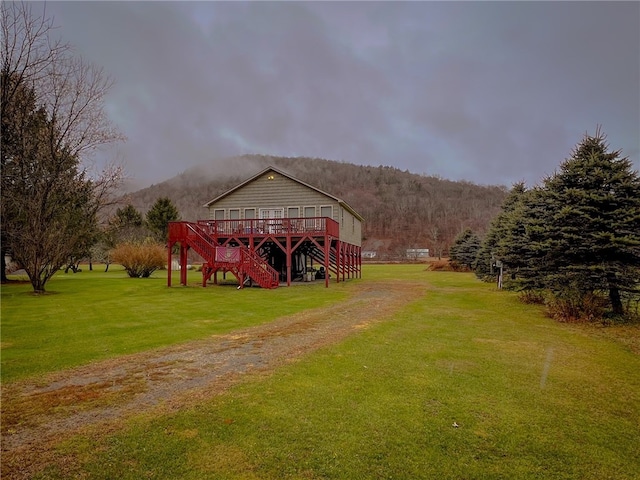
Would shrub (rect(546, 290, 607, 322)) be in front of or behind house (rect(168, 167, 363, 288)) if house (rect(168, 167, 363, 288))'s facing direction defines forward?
in front

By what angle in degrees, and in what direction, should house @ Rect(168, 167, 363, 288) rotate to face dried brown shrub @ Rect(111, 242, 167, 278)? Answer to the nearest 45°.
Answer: approximately 135° to its right

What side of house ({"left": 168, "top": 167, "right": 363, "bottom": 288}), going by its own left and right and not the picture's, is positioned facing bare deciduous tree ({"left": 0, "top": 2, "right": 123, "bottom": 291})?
right

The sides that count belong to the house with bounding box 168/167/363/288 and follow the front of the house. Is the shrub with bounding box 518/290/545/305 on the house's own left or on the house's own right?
on the house's own left

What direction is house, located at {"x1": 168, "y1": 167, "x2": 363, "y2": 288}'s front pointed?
toward the camera

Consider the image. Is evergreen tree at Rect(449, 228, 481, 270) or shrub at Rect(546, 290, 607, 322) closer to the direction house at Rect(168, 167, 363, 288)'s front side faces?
the shrub

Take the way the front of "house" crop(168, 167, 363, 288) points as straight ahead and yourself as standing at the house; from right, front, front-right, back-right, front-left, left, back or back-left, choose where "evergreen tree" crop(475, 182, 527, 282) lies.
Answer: left

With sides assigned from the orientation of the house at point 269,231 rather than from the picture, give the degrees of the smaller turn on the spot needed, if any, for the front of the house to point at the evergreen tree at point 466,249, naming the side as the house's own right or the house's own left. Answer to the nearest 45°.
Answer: approximately 135° to the house's own left

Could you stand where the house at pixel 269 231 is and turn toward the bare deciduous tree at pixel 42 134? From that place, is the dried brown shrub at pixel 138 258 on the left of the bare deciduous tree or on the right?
right

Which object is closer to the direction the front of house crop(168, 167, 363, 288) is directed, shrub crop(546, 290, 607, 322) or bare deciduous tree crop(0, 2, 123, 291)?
the shrub

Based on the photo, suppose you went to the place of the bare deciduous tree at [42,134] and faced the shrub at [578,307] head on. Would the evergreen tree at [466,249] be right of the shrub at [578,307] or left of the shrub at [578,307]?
left
